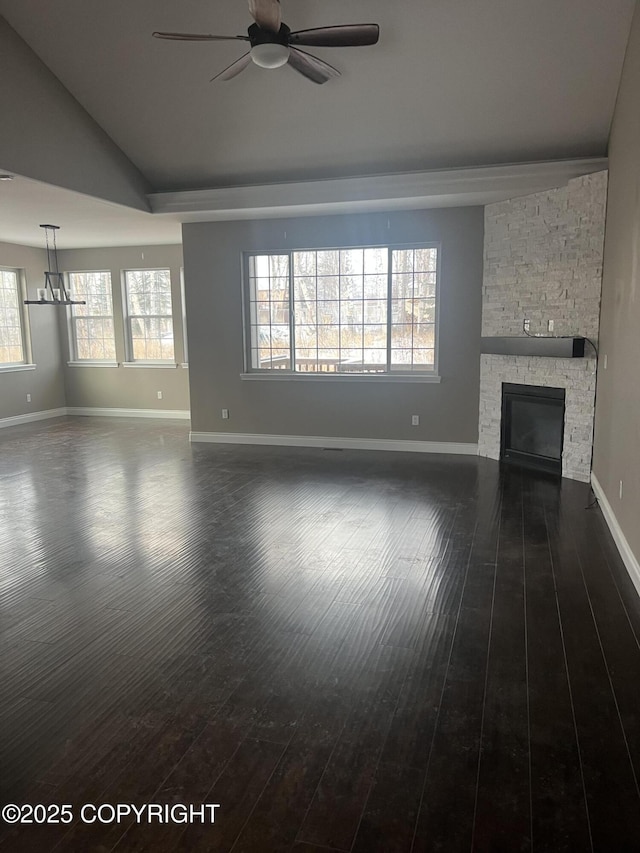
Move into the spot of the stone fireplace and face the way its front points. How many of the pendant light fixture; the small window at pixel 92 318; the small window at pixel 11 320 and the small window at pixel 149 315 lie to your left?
0

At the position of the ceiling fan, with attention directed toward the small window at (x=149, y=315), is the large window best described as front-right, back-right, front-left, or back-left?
front-right

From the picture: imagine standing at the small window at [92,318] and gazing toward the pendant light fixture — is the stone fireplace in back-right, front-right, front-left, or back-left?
front-left

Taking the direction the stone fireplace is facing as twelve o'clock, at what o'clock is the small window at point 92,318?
The small window is roughly at 2 o'clock from the stone fireplace.

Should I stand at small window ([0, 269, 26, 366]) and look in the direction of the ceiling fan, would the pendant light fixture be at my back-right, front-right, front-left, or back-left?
front-left

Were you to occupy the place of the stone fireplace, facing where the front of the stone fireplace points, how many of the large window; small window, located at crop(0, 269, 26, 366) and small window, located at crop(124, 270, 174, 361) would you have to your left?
0

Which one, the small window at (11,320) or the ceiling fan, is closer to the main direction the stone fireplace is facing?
the ceiling fan

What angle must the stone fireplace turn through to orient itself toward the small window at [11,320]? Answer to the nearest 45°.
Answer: approximately 45° to its right

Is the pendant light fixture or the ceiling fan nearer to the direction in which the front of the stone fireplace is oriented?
the ceiling fan

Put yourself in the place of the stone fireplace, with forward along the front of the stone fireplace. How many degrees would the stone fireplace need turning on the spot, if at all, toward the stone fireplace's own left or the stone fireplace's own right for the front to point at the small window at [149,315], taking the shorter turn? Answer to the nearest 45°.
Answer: approximately 45° to the stone fireplace's own right

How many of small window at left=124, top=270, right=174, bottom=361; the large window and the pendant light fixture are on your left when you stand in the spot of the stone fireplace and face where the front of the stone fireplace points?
0

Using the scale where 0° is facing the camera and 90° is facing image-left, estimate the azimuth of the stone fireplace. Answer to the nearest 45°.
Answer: approximately 45°

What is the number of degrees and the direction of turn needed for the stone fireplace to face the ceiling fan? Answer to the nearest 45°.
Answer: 0° — it already faces it

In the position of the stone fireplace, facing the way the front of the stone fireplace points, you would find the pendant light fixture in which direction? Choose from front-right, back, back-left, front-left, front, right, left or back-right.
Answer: front-right

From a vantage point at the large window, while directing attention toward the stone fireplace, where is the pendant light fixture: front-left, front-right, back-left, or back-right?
back-right

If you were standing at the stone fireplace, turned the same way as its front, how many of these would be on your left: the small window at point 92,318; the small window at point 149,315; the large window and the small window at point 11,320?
0

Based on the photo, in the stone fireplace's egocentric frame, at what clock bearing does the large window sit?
The large window is roughly at 2 o'clock from the stone fireplace.
